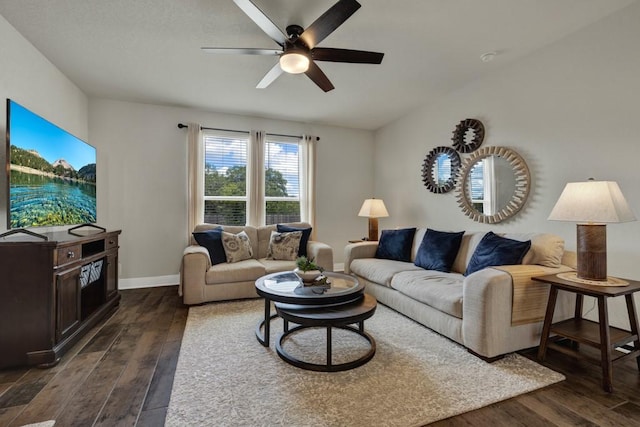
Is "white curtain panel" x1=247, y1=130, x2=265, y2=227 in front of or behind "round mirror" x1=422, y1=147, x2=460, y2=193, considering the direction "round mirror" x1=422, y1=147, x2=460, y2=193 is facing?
in front

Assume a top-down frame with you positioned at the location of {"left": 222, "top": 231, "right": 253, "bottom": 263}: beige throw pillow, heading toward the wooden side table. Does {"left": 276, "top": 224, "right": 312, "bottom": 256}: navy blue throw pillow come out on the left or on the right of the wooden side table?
left

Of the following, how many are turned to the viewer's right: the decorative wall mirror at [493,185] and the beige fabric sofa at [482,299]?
0

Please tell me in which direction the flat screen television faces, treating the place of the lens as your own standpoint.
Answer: facing the viewer and to the right of the viewer

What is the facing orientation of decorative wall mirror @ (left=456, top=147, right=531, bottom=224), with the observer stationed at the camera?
facing the viewer and to the left of the viewer

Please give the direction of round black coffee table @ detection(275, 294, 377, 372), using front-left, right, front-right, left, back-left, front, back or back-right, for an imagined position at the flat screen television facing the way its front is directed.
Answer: front

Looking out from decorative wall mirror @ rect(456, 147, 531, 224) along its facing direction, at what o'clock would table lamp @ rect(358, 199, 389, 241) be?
The table lamp is roughly at 2 o'clock from the decorative wall mirror.

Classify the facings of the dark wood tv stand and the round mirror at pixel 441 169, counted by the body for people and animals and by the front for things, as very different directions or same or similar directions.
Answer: very different directions

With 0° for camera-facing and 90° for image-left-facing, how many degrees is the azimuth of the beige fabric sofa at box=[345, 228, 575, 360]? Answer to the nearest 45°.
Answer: approximately 45°

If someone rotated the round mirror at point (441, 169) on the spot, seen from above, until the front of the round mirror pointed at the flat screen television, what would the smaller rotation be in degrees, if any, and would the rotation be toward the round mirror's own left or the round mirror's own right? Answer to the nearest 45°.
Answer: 0° — it already faces it

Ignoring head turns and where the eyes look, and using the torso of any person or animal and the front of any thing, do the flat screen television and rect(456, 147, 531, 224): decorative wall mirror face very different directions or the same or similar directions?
very different directions

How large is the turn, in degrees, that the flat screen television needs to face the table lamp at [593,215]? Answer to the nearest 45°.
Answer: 0° — it already faces it

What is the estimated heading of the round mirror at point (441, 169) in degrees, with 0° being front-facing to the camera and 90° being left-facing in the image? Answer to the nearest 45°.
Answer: approximately 45°

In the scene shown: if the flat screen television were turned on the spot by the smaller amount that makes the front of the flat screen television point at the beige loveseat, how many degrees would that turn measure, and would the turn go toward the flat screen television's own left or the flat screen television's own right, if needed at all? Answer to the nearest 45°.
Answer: approximately 45° to the flat screen television's own left

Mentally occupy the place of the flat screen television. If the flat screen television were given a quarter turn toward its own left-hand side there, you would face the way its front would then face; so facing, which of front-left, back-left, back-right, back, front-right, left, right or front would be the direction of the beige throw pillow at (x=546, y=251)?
right
